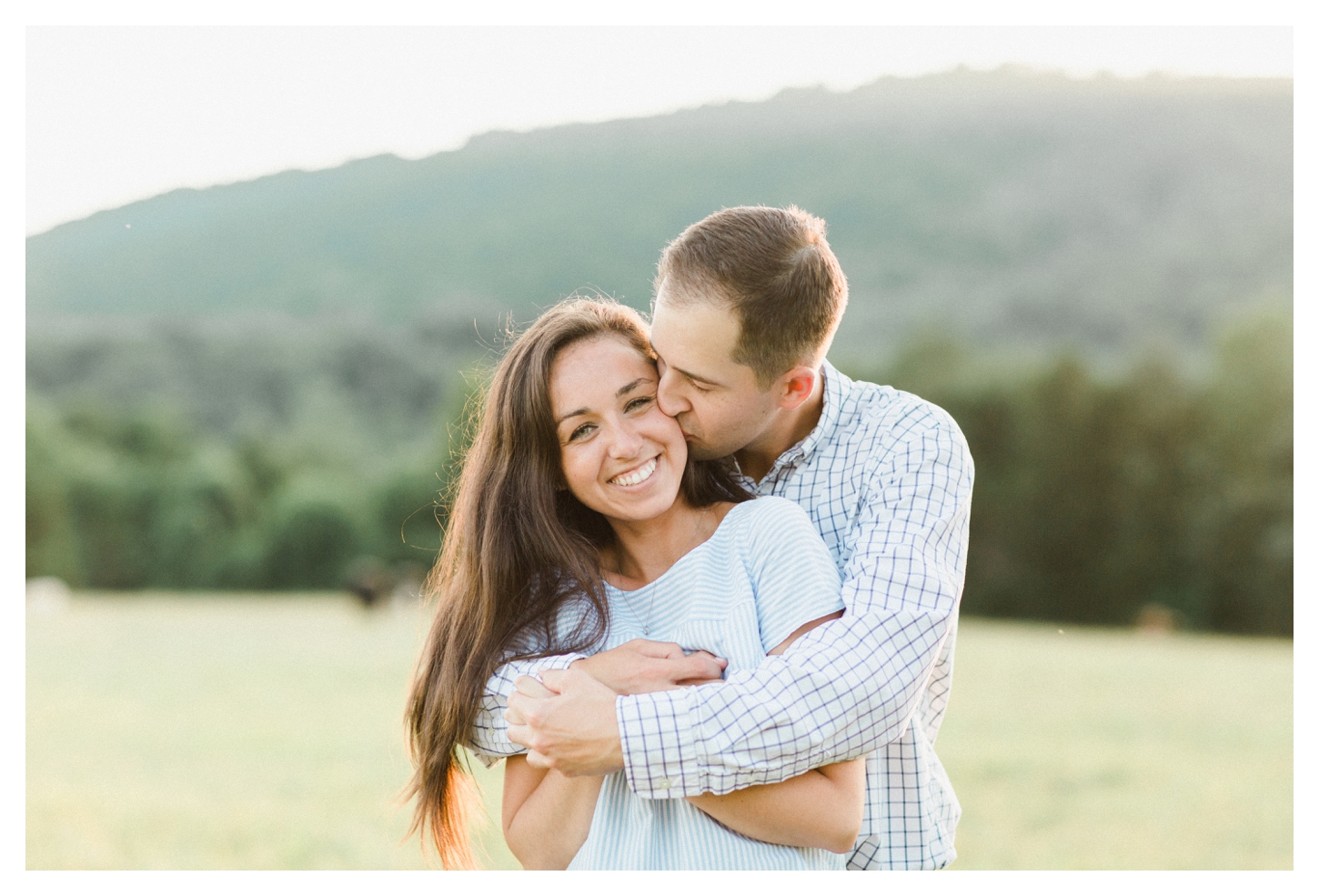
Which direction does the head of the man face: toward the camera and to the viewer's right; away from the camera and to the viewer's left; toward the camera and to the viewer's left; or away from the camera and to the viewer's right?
toward the camera and to the viewer's left

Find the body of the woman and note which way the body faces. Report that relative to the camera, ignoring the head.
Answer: toward the camera

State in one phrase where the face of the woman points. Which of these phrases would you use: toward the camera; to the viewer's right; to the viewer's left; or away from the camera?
toward the camera
